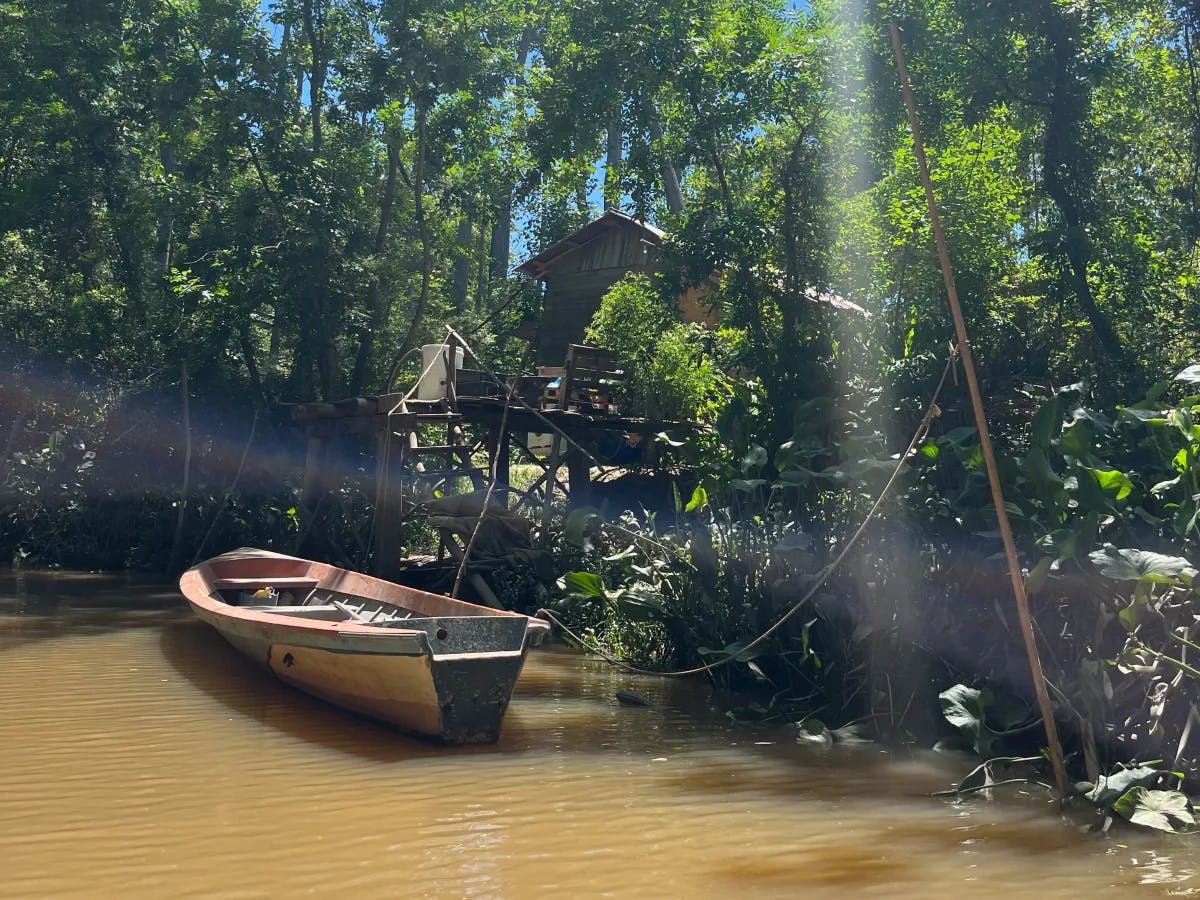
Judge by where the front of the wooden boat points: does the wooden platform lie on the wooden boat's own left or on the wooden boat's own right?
on the wooden boat's own right

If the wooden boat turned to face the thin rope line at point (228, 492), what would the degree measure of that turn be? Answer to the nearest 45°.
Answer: approximately 45° to its right

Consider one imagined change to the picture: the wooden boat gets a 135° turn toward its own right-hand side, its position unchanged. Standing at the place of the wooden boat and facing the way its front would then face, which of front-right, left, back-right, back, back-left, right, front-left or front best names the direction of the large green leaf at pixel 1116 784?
front-right

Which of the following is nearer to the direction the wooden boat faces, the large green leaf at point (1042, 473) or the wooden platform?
the wooden platform

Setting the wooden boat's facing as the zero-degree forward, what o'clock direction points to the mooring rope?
The mooring rope is roughly at 5 o'clock from the wooden boat.

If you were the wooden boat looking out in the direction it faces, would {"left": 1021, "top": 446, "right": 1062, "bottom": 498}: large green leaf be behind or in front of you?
behind

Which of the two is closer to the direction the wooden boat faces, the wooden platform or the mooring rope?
the wooden platform

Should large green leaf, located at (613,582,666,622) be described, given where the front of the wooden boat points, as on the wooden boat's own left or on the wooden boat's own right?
on the wooden boat's own right

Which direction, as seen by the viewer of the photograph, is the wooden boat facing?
facing away from the viewer and to the left of the viewer
